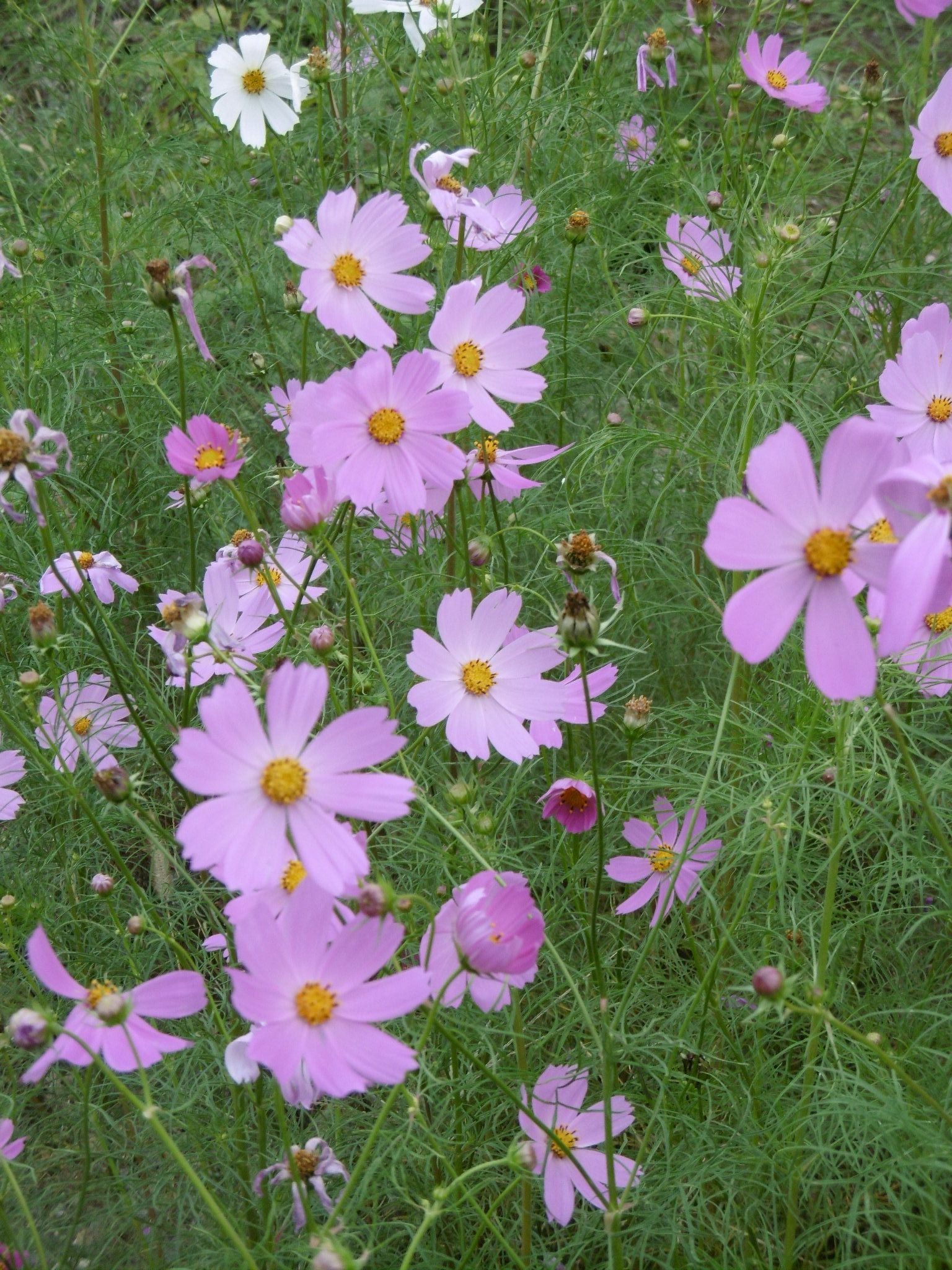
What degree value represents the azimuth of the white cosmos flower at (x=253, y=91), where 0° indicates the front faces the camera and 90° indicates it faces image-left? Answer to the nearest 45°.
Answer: approximately 0°
